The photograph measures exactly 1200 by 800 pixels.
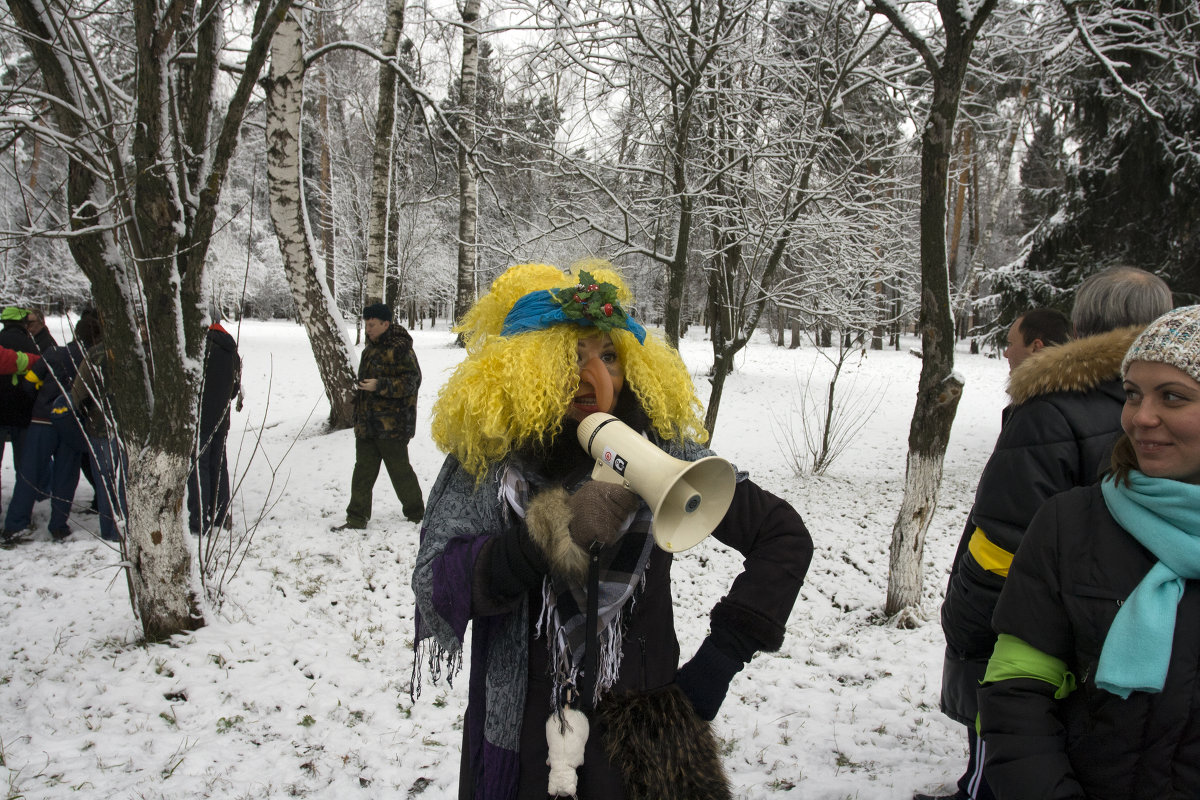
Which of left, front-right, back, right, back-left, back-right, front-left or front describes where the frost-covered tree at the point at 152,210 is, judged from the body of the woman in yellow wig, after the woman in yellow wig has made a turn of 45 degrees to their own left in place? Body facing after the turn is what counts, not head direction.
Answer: back

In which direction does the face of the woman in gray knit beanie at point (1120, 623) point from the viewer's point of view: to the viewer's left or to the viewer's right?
to the viewer's left

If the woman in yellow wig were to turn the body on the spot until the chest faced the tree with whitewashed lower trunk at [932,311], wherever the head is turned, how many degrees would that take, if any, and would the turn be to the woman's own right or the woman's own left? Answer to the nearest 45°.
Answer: approximately 135° to the woman's own left

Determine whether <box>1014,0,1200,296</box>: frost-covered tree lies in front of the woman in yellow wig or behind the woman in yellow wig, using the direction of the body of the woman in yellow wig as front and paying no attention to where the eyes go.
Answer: behind

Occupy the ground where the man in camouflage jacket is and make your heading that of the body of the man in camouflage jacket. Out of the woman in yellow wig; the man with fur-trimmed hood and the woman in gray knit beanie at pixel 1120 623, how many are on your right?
0
